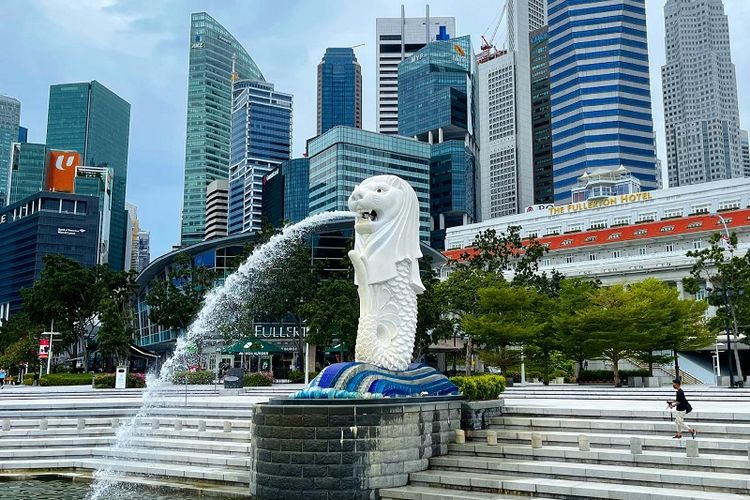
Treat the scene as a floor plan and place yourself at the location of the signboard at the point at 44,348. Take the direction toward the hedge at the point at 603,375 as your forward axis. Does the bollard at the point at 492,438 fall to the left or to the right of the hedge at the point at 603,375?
right

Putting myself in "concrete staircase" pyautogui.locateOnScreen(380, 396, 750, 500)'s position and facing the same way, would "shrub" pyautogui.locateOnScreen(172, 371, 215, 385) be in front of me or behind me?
behind

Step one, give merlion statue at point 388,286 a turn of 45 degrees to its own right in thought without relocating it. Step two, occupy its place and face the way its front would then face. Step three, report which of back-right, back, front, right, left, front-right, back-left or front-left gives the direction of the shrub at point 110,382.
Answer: front-right

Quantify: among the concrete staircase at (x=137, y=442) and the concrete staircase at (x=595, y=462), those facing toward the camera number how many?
2

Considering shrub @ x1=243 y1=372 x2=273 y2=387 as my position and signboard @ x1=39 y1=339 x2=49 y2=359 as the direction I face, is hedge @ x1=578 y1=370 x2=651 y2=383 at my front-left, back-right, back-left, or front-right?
back-right

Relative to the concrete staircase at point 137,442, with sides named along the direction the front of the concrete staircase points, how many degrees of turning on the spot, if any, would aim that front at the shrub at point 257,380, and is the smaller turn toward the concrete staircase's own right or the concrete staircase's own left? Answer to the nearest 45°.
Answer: approximately 180°

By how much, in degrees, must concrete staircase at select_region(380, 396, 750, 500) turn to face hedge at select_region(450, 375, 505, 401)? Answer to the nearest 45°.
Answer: approximately 135° to its right

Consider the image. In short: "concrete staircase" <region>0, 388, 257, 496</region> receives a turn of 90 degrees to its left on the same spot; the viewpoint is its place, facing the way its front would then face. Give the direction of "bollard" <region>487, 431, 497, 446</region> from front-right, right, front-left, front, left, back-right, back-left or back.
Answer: front-right

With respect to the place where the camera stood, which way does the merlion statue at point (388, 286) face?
facing the viewer and to the left of the viewer

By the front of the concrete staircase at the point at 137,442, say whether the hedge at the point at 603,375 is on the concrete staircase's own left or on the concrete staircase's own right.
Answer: on the concrete staircase's own left

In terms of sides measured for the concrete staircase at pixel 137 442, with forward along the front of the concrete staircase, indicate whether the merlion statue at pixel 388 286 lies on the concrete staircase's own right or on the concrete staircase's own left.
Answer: on the concrete staircase's own left

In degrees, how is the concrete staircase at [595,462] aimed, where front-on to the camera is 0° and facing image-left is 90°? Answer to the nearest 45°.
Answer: approximately 0°

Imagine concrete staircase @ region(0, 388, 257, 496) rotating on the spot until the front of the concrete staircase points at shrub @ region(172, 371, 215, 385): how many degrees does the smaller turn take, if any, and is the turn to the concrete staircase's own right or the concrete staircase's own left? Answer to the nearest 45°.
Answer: approximately 180°
